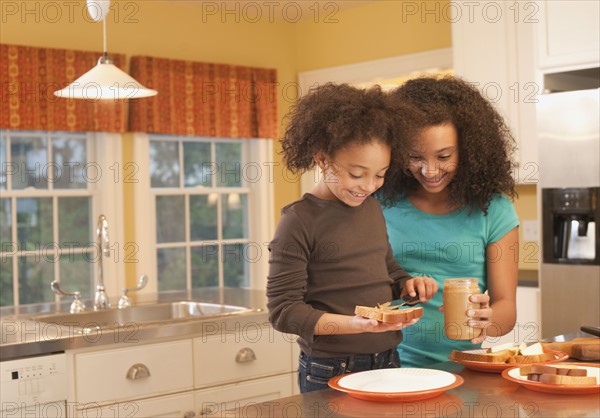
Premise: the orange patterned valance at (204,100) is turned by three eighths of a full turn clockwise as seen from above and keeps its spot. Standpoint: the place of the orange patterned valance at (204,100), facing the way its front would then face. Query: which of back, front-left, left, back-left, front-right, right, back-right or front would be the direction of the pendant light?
left

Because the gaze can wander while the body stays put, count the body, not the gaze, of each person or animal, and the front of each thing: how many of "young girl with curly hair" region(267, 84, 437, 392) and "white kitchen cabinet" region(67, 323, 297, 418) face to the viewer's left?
0

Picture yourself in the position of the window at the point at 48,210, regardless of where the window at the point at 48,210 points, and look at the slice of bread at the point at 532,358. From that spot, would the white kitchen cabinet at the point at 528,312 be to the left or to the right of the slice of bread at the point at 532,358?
left

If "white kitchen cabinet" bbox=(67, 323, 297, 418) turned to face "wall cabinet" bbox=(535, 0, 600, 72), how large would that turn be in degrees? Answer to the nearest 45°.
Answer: approximately 45° to its left

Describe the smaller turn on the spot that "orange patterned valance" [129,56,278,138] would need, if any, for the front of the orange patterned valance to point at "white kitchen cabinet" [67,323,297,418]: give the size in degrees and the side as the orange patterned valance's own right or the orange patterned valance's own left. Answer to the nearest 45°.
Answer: approximately 45° to the orange patterned valance's own right

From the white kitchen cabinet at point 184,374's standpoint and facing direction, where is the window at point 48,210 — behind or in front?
behind

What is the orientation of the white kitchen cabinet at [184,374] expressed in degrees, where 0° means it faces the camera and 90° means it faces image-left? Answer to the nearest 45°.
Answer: approximately 315°
